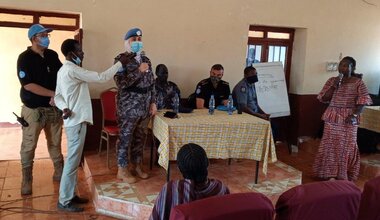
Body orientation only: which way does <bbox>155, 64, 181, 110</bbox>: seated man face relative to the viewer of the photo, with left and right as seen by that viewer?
facing the viewer

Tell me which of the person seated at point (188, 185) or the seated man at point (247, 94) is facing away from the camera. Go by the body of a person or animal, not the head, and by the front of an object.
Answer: the person seated

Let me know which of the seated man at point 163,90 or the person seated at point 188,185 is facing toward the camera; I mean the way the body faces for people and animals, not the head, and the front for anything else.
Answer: the seated man

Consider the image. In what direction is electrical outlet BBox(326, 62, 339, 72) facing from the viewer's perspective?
toward the camera

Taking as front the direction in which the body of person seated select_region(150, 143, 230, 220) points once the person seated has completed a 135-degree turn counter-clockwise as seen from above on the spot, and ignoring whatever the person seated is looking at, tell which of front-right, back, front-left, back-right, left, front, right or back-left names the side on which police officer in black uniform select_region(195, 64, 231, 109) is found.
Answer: back-right

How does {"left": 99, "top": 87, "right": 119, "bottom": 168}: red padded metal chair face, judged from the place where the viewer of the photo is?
facing the viewer and to the right of the viewer

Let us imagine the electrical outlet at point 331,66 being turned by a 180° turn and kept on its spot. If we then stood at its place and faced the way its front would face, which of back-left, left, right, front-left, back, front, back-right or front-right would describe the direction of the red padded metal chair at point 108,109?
back-left

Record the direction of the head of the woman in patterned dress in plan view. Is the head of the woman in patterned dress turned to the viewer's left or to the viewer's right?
to the viewer's left

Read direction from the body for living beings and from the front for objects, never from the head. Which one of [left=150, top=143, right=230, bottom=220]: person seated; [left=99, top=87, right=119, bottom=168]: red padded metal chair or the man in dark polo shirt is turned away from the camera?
the person seated

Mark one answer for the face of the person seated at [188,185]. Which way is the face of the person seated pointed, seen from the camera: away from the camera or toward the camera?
away from the camera

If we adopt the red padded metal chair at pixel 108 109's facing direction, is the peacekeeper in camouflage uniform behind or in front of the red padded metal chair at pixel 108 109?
in front

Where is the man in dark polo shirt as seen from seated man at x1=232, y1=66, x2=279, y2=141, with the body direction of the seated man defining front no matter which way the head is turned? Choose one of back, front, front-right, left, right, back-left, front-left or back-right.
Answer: right

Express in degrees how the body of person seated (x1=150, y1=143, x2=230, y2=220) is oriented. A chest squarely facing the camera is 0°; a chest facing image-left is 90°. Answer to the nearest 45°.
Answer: approximately 180°

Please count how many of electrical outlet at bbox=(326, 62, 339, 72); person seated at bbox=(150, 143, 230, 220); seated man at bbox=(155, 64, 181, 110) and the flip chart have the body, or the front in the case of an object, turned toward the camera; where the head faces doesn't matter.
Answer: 3

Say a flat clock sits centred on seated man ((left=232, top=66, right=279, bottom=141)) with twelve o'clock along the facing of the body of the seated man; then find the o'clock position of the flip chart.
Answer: The flip chart is roughly at 10 o'clock from the seated man.

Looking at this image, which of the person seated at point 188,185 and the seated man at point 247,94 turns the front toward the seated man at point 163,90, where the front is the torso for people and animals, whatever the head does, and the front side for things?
the person seated

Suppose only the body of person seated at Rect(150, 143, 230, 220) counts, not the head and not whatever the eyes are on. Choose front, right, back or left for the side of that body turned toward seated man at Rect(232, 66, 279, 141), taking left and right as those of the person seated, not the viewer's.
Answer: front

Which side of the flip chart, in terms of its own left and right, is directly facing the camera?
front

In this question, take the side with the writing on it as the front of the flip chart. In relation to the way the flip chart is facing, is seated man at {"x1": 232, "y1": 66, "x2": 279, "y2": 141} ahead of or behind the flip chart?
ahead

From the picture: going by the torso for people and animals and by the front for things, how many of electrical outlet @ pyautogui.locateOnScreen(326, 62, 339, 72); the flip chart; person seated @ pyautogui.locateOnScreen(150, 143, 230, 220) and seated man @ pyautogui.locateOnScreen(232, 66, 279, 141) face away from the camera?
1
